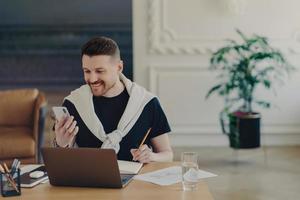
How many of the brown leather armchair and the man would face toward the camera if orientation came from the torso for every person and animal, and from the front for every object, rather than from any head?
2

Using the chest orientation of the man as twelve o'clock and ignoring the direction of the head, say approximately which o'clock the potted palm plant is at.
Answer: The potted palm plant is roughly at 7 o'clock from the man.

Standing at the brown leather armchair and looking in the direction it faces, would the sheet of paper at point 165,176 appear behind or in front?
in front

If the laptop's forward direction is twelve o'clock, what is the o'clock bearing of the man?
The man is roughly at 11 o'clock from the laptop.

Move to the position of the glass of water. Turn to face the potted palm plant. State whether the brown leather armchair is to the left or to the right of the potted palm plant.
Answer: left

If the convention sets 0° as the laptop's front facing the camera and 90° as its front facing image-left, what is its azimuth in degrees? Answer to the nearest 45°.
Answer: approximately 225°

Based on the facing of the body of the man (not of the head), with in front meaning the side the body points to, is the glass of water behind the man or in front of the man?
in front

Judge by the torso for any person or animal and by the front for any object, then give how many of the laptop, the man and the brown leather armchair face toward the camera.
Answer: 2

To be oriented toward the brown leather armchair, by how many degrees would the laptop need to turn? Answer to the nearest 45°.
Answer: approximately 45° to its left
